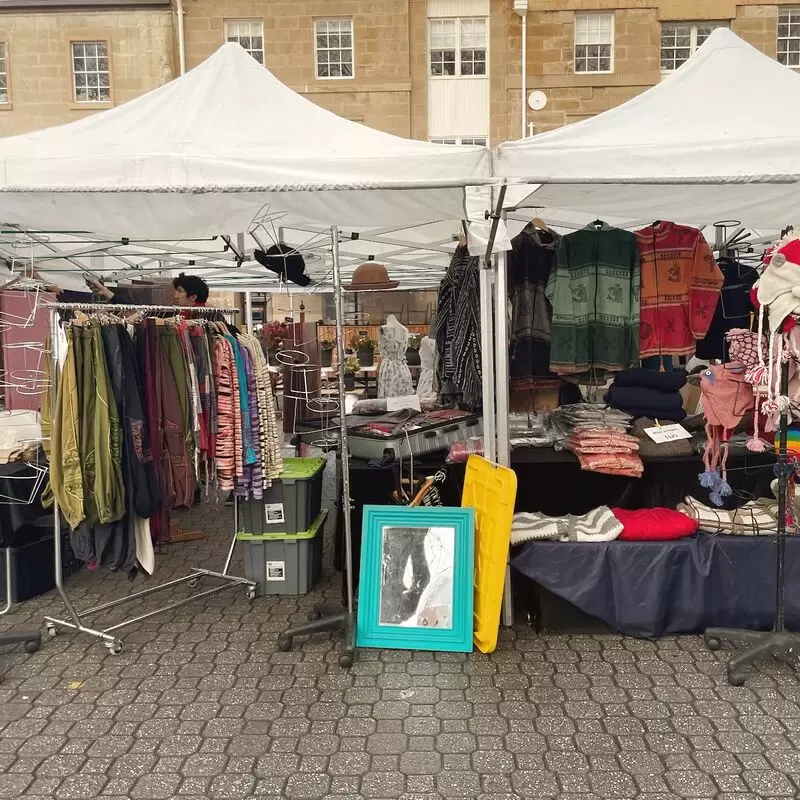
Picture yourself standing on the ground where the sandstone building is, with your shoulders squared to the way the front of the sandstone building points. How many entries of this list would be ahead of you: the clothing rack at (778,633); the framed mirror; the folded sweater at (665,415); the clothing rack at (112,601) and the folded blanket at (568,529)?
5

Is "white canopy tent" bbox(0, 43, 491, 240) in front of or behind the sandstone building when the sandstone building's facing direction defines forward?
in front

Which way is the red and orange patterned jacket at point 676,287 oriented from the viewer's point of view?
toward the camera

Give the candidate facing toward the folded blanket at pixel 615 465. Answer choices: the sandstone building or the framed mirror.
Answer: the sandstone building

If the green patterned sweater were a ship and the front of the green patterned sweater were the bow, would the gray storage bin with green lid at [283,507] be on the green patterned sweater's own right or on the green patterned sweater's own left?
on the green patterned sweater's own right

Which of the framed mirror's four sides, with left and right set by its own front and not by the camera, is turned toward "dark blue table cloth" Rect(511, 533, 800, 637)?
left

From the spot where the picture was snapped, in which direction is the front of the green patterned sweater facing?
facing the viewer

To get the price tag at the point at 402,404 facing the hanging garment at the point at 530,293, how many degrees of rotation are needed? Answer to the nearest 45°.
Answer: approximately 45° to its left

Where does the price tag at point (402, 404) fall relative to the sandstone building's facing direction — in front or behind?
in front

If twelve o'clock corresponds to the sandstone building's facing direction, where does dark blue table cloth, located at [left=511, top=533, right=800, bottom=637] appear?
The dark blue table cloth is roughly at 12 o'clock from the sandstone building.
